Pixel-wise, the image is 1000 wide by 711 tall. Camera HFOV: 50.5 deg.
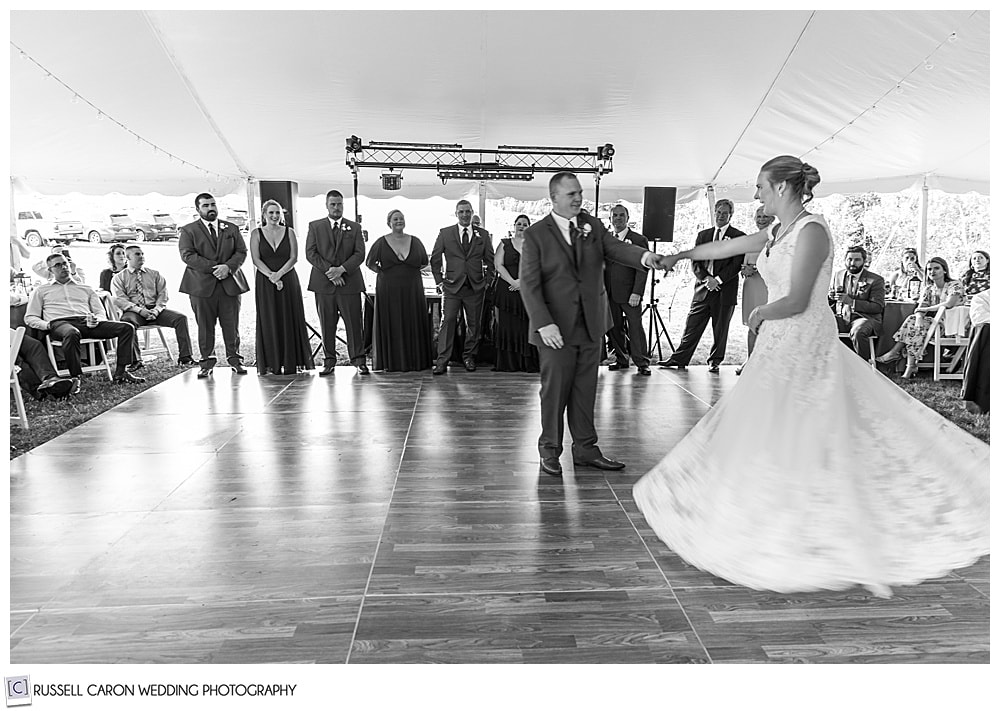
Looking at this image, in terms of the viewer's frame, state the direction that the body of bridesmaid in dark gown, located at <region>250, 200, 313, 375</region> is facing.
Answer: toward the camera

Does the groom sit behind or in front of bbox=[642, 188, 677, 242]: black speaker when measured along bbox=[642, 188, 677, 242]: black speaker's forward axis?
in front

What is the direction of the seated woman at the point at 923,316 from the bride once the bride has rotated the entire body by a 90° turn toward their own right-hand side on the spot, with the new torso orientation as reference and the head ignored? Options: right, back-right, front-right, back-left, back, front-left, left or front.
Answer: front

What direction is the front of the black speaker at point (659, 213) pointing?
toward the camera

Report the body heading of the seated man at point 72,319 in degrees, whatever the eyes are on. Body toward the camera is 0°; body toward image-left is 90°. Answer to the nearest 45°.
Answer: approximately 315°

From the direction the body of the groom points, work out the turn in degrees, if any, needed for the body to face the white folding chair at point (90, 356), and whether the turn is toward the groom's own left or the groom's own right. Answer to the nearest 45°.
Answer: approximately 180°

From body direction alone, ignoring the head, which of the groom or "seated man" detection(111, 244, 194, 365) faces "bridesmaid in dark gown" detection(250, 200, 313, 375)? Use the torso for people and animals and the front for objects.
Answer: the seated man

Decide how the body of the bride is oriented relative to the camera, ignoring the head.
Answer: to the viewer's left

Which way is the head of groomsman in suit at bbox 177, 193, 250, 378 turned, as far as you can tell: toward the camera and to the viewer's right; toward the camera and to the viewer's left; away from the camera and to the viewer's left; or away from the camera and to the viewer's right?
toward the camera and to the viewer's right
